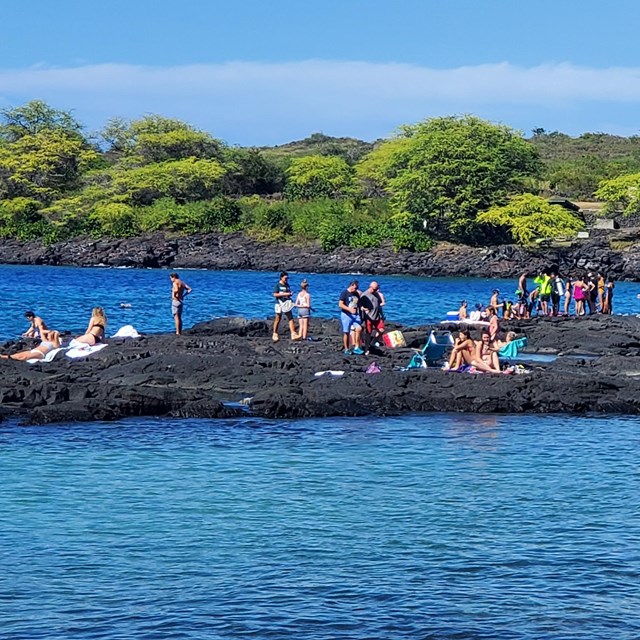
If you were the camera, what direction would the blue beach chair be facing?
facing the viewer and to the left of the viewer

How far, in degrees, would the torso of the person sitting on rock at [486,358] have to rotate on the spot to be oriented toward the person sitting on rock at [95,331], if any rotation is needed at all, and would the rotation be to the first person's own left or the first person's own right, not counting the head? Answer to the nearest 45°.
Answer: approximately 90° to the first person's own right

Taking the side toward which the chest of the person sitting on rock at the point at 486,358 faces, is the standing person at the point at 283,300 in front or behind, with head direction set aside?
behind

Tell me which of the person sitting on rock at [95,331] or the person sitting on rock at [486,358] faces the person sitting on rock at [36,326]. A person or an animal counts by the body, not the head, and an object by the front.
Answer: the person sitting on rock at [95,331]

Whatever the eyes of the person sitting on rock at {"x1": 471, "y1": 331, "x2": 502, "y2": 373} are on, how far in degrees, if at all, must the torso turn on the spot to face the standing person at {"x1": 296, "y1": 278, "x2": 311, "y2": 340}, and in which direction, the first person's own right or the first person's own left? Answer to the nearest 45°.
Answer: approximately 135° to the first person's own right

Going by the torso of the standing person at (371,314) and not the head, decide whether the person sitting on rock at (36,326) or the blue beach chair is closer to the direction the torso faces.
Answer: the person sitting on rock

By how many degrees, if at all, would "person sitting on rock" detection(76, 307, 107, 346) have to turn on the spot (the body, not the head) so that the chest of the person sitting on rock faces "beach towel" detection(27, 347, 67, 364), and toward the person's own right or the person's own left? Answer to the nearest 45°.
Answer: approximately 90° to the person's own left

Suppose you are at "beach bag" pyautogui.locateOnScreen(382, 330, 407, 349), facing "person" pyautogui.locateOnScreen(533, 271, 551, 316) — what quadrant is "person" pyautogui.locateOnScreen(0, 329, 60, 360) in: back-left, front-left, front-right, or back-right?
back-left
